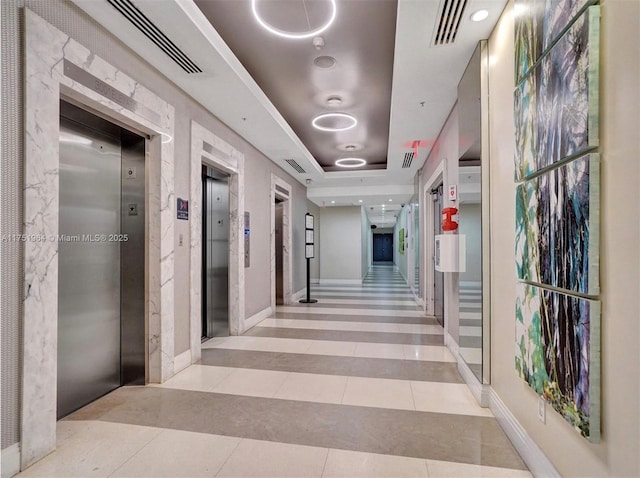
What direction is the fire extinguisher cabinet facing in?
to the viewer's left

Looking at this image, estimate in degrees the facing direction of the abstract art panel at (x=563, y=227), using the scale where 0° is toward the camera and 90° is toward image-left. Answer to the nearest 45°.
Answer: approximately 45°

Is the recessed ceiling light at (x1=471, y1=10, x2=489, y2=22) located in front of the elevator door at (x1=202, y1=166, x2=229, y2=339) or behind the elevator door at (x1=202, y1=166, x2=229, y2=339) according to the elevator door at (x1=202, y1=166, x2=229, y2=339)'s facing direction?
in front

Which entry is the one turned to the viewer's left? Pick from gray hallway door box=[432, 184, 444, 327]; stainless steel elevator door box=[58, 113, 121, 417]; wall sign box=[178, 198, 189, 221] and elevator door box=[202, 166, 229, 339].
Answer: gray hallway door box=[432, 184, 444, 327]

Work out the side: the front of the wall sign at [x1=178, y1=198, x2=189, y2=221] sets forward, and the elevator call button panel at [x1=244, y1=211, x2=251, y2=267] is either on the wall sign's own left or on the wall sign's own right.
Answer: on the wall sign's own left

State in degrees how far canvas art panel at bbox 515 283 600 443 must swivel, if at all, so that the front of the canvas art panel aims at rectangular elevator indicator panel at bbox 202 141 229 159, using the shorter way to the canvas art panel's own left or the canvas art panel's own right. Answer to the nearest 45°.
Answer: approximately 45° to the canvas art panel's own right

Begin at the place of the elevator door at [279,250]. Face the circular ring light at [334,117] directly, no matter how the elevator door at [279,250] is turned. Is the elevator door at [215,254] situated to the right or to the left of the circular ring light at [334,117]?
right

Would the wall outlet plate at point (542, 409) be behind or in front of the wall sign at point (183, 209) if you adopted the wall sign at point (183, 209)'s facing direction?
in front

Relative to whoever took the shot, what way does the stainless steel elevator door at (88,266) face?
facing the viewer and to the right of the viewer

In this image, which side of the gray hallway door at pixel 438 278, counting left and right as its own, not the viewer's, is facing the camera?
left

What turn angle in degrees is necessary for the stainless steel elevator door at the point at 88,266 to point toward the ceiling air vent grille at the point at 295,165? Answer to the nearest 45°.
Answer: approximately 90° to its left
